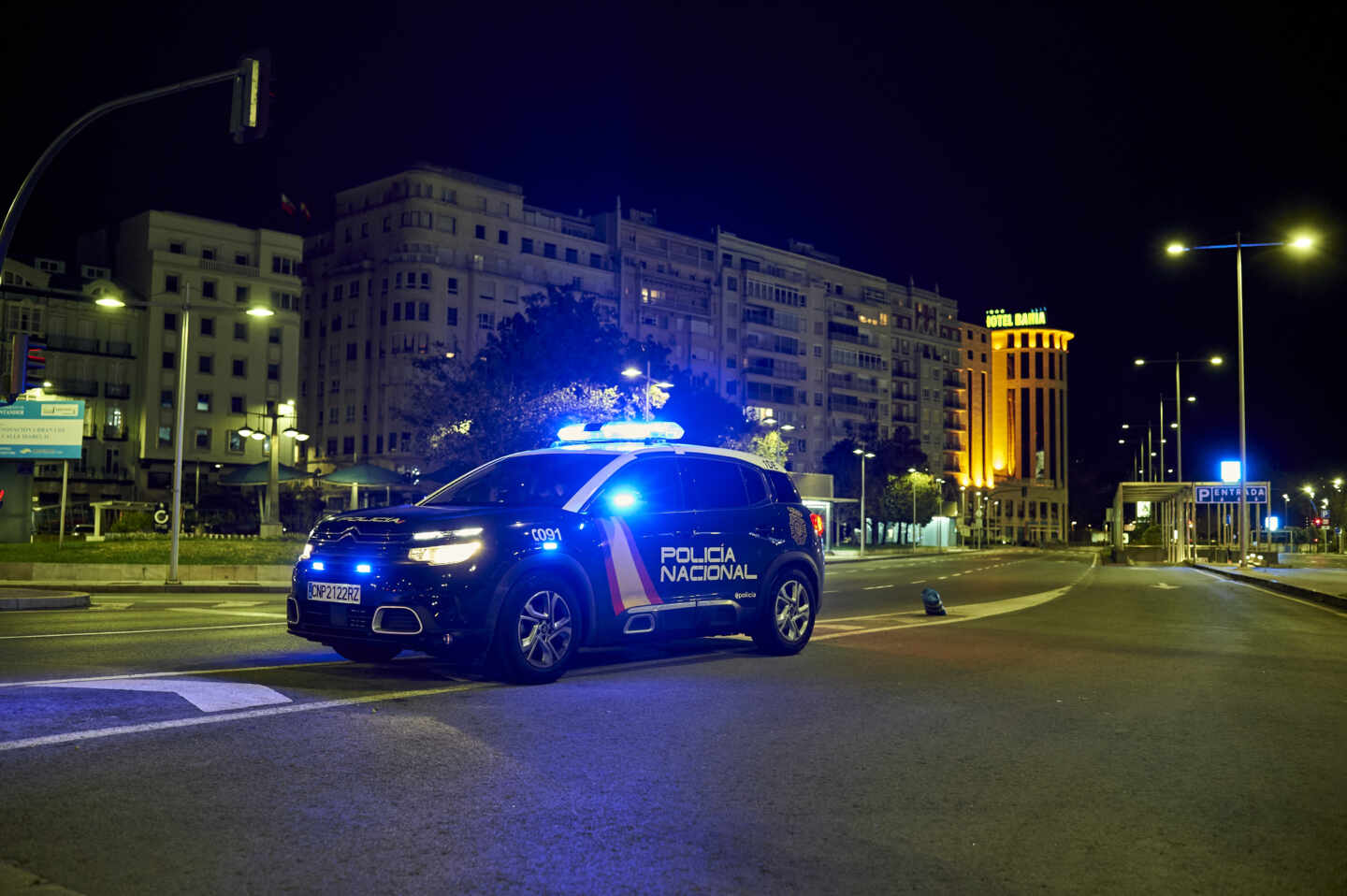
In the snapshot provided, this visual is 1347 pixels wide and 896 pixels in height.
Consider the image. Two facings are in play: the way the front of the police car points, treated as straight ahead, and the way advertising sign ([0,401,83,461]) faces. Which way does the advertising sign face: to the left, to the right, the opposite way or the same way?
to the left

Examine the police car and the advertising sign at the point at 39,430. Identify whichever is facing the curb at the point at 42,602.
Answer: the advertising sign

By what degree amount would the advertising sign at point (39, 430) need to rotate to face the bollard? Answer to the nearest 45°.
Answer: approximately 45° to its left

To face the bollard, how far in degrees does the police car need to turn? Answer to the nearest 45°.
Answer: approximately 180°

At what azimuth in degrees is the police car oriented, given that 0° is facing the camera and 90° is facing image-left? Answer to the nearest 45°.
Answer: approximately 45°

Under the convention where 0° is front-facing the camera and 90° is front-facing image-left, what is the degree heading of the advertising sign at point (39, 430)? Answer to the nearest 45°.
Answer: approximately 0°

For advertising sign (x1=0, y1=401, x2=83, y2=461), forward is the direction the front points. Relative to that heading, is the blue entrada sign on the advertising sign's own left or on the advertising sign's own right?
on the advertising sign's own left

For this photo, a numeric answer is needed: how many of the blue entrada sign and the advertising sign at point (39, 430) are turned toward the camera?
2

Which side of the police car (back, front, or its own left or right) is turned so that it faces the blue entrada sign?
back
